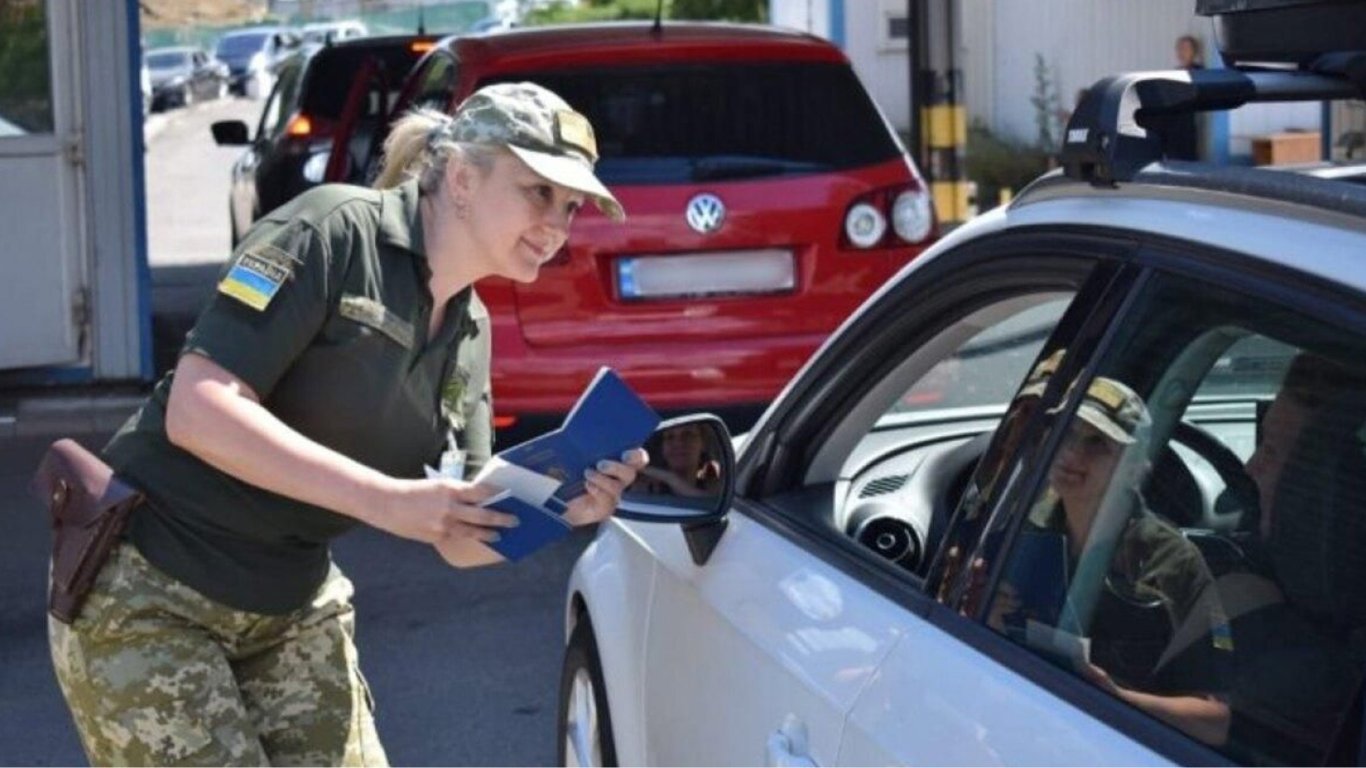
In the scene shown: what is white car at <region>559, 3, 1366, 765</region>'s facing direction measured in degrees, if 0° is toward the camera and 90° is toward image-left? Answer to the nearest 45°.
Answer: approximately 135°

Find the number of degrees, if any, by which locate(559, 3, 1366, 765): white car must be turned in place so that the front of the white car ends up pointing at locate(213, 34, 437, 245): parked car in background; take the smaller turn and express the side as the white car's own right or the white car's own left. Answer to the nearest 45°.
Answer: approximately 45° to the white car's own right

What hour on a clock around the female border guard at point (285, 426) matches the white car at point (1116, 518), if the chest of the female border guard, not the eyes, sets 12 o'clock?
The white car is roughly at 12 o'clock from the female border guard.

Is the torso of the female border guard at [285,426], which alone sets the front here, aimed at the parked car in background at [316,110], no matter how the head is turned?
no

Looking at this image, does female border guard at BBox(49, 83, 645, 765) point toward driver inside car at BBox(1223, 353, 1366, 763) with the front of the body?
yes

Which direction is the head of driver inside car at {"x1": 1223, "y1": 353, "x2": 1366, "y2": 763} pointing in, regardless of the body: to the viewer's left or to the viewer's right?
to the viewer's left
